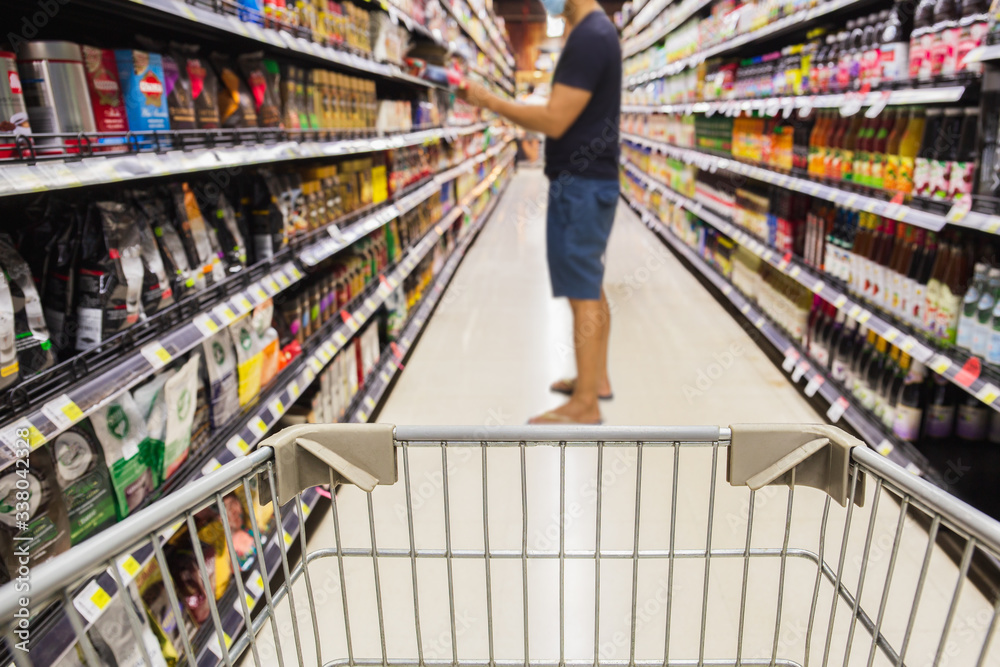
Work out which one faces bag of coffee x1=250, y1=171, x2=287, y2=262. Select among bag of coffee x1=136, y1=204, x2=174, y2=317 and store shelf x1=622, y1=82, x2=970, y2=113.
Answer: the store shelf

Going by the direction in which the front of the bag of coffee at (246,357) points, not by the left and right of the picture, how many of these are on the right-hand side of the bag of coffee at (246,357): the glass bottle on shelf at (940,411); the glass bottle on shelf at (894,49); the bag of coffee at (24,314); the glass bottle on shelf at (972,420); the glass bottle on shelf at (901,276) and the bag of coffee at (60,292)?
2

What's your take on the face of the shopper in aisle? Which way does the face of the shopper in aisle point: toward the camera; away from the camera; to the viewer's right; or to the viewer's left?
to the viewer's left

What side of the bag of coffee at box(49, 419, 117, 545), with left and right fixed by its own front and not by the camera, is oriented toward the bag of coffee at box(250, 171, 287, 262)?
left

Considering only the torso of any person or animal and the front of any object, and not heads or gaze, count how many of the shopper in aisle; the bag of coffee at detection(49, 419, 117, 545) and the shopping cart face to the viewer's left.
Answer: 1

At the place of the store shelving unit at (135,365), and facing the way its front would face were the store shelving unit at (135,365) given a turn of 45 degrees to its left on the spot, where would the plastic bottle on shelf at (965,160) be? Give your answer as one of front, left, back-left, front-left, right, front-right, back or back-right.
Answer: front

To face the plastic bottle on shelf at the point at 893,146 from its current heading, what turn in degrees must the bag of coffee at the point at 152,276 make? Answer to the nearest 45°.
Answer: approximately 45° to its left

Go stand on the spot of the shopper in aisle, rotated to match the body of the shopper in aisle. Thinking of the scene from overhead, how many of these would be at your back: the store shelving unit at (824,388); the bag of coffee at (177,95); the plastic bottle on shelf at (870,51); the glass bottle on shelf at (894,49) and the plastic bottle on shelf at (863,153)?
4

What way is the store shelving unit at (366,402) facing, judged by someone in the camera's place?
facing to the right of the viewer

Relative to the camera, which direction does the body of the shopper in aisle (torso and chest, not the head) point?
to the viewer's left

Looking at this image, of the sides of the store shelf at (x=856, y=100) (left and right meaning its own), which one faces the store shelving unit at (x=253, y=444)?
front

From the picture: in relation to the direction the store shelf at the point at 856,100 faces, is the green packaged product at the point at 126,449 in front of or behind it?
in front

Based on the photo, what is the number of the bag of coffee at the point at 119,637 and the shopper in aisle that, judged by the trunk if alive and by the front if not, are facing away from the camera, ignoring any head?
0
